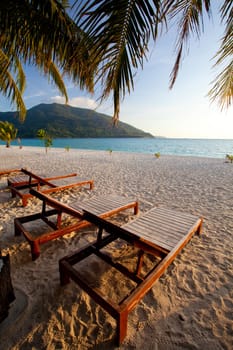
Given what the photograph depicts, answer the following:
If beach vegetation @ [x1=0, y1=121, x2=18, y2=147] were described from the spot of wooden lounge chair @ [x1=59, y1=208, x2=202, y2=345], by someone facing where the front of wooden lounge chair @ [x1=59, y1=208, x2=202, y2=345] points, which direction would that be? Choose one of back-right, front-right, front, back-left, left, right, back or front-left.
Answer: left

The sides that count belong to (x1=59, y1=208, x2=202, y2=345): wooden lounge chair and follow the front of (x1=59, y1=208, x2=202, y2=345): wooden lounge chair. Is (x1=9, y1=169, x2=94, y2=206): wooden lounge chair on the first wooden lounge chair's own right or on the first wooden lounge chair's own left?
on the first wooden lounge chair's own left

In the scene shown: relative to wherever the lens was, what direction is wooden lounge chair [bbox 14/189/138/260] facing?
facing away from the viewer and to the right of the viewer

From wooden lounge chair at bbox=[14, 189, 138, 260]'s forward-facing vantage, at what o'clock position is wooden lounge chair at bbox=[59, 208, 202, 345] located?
wooden lounge chair at bbox=[59, 208, 202, 345] is roughly at 3 o'clock from wooden lounge chair at bbox=[14, 189, 138, 260].

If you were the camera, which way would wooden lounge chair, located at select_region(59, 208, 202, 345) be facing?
facing away from the viewer and to the right of the viewer
